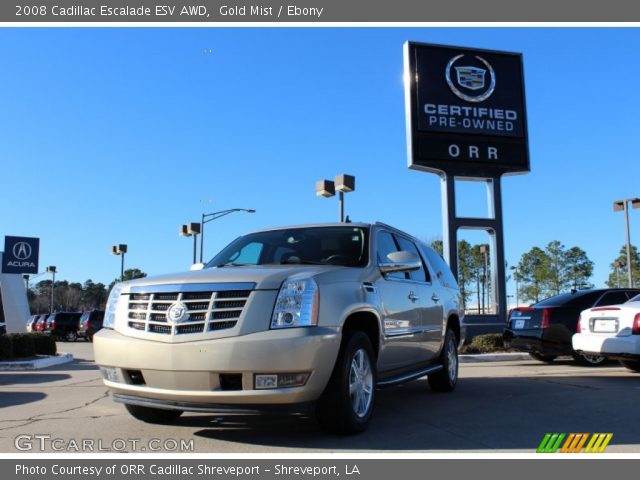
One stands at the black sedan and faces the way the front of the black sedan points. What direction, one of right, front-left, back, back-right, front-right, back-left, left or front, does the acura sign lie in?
back-left

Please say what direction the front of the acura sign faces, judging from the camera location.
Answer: facing the viewer

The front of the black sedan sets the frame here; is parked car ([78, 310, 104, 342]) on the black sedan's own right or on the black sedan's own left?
on the black sedan's own left

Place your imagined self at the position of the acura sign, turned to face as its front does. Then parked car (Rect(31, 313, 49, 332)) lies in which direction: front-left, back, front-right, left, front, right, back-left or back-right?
back

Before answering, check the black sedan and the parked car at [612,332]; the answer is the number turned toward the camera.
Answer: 0

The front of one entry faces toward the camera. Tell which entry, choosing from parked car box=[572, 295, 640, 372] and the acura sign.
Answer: the acura sign

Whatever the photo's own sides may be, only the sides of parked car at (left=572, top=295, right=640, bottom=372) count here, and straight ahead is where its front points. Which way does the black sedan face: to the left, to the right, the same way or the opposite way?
the same way

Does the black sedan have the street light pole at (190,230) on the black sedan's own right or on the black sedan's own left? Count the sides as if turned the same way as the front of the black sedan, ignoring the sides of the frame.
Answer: on the black sedan's own left

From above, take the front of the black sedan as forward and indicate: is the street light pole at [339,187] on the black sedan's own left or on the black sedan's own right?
on the black sedan's own left

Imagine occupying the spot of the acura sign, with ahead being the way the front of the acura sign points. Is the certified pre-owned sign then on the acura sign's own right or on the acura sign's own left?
on the acura sign's own left

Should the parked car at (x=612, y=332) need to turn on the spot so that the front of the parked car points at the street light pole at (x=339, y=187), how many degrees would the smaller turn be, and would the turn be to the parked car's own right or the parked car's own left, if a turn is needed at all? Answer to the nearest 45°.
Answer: approximately 90° to the parked car's own left

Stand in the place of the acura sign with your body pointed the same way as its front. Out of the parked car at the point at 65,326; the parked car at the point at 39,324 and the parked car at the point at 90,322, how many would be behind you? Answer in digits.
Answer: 3

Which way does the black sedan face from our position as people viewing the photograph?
facing away from the viewer and to the right of the viewer

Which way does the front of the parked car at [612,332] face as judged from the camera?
facing away from the viewer and to the right of the viewer

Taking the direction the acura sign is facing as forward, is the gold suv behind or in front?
in front

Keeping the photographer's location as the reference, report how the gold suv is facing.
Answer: facing the viewer and to the left of the viewer

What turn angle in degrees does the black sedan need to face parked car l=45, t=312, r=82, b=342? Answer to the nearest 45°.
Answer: approximately 90° to its left
